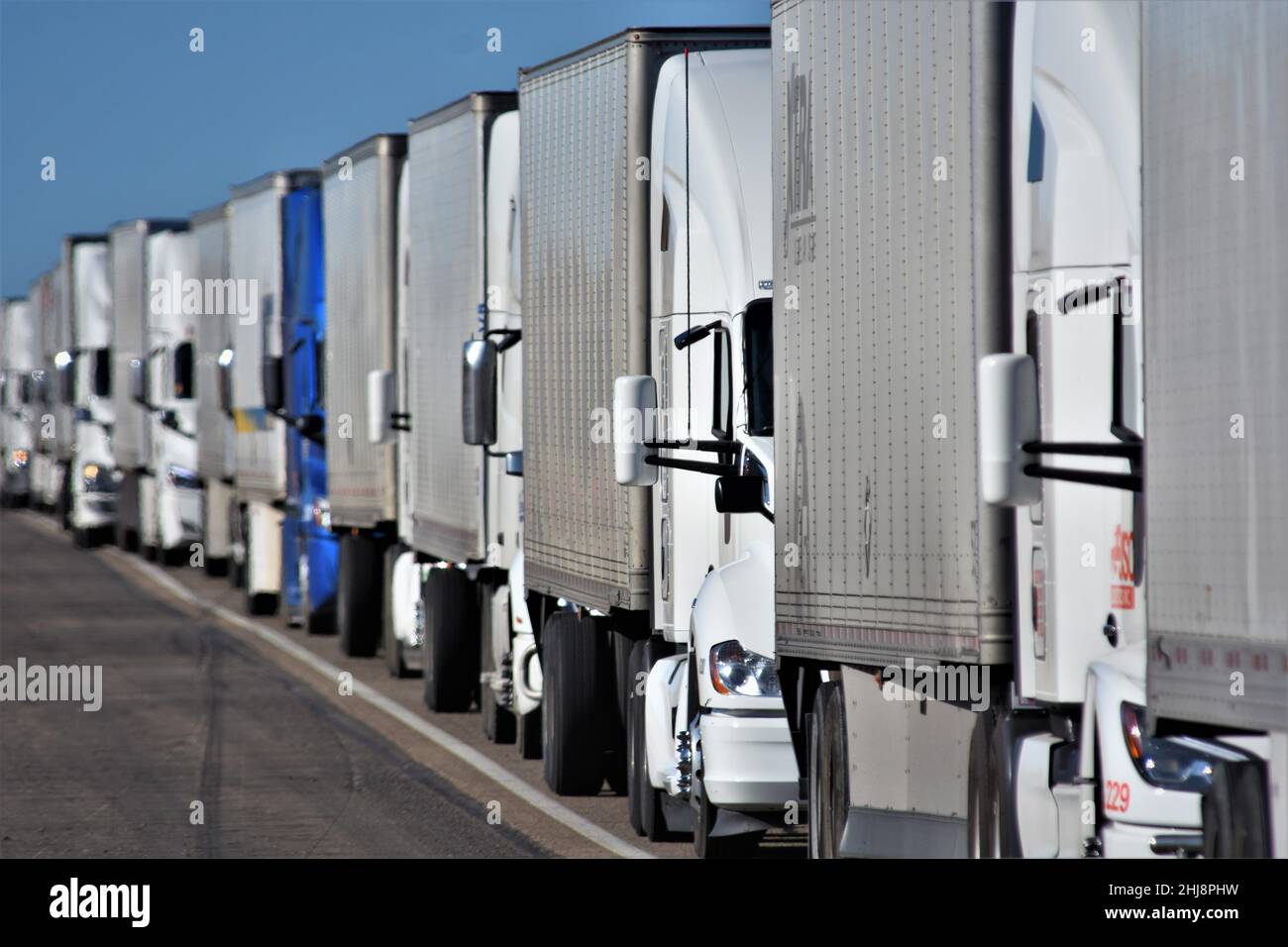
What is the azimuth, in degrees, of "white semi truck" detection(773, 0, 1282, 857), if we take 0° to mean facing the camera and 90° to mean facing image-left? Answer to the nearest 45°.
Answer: approximately 315°

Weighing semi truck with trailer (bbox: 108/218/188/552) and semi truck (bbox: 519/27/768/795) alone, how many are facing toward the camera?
2

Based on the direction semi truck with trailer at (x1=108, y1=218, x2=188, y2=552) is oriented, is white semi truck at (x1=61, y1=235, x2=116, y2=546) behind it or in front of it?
behind

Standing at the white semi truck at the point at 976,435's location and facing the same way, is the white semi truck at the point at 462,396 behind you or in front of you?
behind

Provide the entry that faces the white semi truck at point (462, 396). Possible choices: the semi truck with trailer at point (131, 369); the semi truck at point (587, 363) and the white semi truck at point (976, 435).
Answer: the semi truck with trailer at point (131, 369)

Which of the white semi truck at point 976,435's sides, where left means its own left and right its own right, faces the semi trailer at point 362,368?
back

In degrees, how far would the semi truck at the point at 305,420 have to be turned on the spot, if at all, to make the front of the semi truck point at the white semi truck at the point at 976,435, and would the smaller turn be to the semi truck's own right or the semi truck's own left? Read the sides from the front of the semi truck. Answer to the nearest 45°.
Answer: approximately 45° to the semi truck's own right

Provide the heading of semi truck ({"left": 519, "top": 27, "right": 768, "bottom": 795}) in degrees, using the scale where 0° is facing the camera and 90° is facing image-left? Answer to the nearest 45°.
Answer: approximately 0°

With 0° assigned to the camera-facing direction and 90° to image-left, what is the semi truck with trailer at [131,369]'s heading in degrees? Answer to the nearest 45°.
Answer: approximately 0°

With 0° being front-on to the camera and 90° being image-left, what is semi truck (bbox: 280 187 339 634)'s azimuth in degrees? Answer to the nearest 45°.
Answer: approximately 315°

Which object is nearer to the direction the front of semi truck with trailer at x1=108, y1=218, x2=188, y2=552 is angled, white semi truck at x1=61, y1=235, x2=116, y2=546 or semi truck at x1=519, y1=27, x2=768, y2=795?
the semi truck at x1=519, y1=27, x2=768, y2=795
